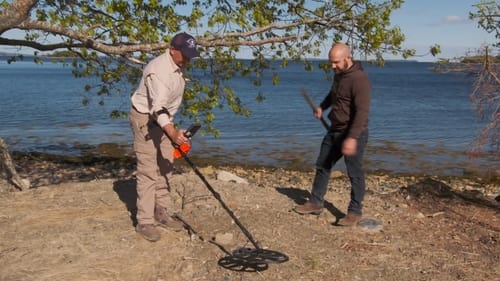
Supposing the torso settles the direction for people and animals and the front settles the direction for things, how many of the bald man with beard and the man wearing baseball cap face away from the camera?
0

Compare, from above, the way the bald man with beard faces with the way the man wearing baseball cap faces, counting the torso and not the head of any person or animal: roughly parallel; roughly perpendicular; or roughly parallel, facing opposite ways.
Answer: roughly perpendicular

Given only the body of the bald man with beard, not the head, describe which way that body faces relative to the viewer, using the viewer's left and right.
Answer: facing the viewer and to the left of the viewer

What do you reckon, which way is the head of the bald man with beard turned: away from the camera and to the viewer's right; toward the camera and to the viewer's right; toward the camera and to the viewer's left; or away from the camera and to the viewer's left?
toward the camera and to the viewer's left

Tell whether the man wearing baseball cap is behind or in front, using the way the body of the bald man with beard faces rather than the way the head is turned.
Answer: in front

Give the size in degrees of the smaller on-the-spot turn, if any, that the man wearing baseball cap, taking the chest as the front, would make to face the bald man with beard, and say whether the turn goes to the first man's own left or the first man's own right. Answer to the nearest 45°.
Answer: approximately 45° to the first man's own left
